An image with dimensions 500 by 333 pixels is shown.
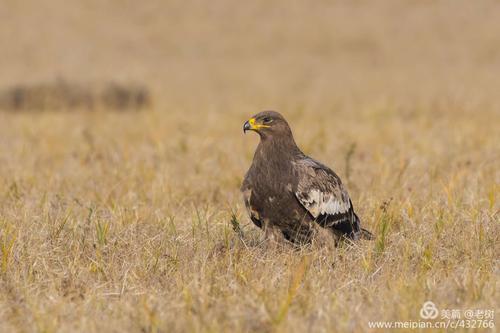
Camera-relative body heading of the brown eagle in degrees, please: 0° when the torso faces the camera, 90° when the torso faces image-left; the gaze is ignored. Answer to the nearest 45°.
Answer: approximately 45°
